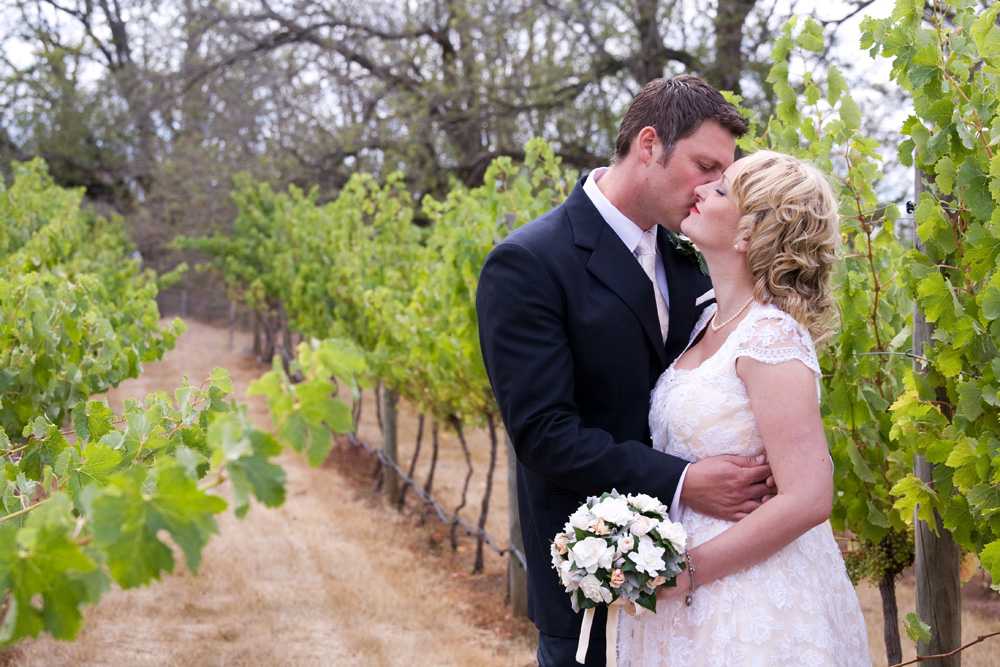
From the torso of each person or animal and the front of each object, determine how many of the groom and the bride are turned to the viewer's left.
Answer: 1

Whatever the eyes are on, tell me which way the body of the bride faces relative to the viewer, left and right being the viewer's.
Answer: facing to the left of the viewer

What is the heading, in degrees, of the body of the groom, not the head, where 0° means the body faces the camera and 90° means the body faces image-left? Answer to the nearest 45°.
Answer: approximately 315°

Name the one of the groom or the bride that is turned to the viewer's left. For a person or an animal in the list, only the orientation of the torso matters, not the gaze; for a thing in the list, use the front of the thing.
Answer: the bride

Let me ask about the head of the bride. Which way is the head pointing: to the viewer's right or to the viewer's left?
to the viewer's left

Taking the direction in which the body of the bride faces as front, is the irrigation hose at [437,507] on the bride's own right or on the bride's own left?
on the bride's own right

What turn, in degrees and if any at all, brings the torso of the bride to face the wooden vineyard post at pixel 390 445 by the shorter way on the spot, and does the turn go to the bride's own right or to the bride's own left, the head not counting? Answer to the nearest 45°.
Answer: approximately 45° to the bride's own right
